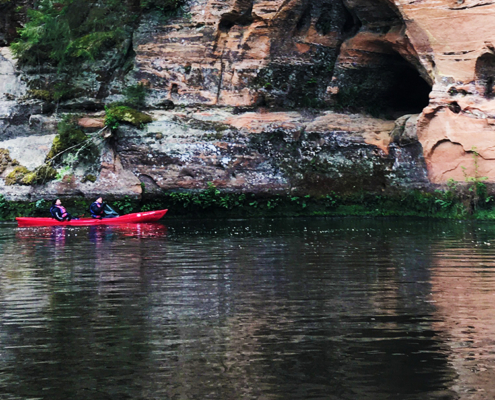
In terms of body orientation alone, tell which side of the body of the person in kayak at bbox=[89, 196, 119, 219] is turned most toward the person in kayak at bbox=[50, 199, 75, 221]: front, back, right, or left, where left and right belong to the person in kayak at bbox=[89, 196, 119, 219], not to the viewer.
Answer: back

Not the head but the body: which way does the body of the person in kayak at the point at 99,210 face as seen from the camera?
to the viewer's right

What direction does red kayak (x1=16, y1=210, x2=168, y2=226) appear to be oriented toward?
to the viewer's right
